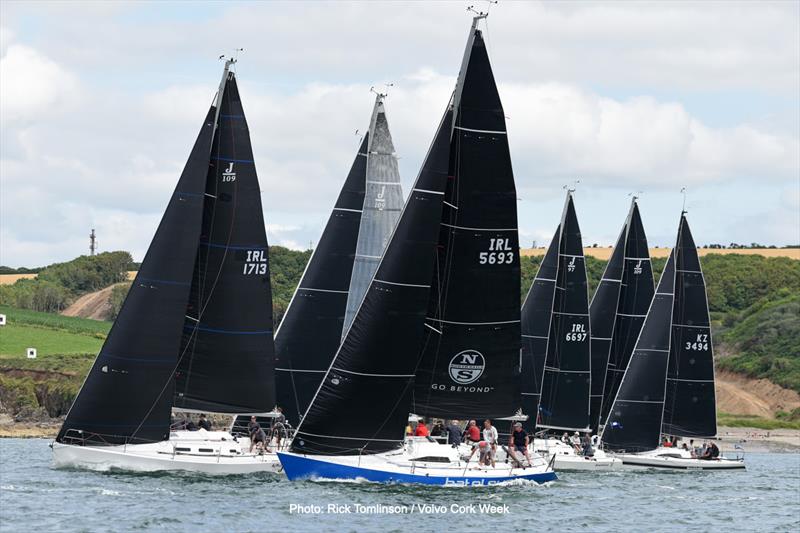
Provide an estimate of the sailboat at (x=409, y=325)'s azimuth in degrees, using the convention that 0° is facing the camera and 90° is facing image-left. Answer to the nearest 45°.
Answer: approximately 90°

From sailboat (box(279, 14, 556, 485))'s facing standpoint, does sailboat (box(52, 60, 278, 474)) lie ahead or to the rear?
ahead
